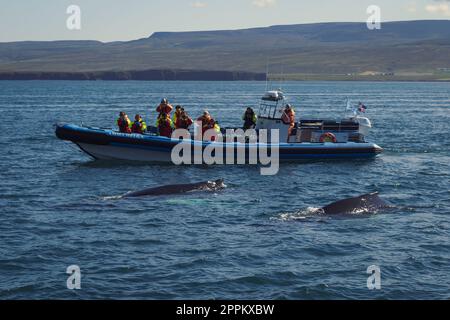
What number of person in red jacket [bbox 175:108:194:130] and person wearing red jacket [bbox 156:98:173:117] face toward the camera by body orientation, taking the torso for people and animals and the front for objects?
2

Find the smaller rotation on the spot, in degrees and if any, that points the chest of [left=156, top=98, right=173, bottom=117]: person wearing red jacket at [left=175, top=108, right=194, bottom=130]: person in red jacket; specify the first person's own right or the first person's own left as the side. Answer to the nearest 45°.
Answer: approximately 90° to the first person's own left

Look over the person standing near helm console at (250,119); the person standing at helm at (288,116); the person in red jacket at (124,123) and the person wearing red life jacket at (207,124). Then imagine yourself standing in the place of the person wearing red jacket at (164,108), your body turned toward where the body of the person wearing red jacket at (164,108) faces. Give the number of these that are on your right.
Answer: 1

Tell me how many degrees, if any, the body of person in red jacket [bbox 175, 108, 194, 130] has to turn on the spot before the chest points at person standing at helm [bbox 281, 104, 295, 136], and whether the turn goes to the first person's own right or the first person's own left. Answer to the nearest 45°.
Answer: approximately 90° to the first person's own left

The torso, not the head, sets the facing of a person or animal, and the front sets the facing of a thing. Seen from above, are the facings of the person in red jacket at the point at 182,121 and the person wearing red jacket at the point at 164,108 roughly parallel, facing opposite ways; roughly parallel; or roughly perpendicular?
roughly parallel

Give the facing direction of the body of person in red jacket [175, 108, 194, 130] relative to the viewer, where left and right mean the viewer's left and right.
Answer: facing the viewer

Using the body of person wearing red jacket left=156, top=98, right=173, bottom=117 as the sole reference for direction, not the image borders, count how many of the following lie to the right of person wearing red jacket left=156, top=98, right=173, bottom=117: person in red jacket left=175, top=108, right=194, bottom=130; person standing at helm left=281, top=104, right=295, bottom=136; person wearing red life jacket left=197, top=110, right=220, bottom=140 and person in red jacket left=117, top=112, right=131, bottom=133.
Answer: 1

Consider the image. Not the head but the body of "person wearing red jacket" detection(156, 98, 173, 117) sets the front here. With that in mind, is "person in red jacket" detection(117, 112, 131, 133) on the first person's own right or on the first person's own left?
on the first person's own right

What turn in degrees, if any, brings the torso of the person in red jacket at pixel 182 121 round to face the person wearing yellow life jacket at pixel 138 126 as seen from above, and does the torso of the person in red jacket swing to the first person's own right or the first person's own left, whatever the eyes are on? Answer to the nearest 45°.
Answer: approximately 90° to the first person's own right

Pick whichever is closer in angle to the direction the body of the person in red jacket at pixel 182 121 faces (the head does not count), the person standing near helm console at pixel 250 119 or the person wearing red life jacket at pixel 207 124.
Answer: the person wearing red life jacket

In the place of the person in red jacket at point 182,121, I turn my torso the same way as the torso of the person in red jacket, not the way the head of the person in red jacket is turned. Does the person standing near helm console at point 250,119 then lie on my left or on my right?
on my left

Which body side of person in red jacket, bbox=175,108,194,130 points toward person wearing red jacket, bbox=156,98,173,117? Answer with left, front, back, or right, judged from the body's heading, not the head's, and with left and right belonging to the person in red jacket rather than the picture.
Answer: right

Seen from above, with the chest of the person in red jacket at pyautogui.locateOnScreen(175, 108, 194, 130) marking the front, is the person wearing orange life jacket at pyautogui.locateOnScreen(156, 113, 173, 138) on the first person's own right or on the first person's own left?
on the first person's own right

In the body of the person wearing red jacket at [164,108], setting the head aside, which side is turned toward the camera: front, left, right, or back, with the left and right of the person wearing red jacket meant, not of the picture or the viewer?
front
